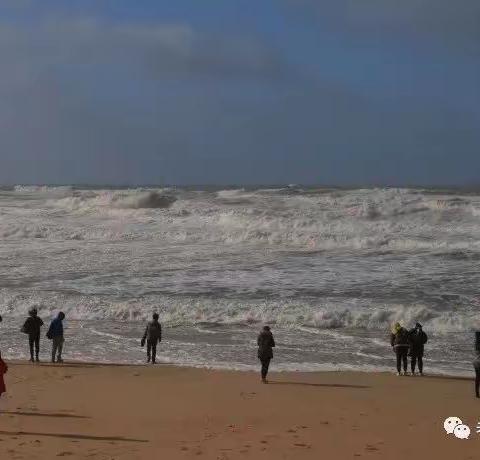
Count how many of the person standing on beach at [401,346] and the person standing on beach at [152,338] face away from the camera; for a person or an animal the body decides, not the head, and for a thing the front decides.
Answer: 2

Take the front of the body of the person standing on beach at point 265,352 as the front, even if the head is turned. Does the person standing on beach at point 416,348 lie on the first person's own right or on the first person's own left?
on the first person's own right

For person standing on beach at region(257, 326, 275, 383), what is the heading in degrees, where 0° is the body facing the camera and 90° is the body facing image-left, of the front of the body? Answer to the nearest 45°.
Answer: approximately 180°

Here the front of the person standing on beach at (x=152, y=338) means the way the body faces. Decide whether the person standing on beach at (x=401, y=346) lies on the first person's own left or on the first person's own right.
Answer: on the first person's own right

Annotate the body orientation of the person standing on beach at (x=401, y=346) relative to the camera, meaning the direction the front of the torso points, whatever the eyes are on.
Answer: away from the camera

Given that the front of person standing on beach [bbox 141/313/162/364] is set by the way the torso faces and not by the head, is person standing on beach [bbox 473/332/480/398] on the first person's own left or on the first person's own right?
on the first person's own right

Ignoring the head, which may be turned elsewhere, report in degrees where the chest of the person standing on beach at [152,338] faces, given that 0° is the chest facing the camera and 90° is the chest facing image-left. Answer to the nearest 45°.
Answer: approximately 180°
